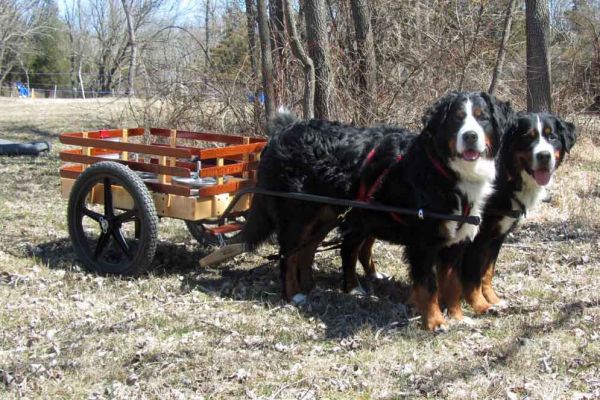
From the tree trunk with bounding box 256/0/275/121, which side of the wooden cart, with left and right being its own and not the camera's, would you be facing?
left

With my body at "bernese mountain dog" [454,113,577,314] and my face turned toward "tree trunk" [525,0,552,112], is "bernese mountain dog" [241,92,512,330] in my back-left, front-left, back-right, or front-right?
back-left

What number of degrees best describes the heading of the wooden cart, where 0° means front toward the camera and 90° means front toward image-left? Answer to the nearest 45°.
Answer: approximately 315°

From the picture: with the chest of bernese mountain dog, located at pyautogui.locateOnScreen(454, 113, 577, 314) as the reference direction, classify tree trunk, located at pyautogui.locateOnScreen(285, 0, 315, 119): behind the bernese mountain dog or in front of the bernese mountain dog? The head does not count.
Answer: behind

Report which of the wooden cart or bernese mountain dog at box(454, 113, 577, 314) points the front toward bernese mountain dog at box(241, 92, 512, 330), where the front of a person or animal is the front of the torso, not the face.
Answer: the wooden cart

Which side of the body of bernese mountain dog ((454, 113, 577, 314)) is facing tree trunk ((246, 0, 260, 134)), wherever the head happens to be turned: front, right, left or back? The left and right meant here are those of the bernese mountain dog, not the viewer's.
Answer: back

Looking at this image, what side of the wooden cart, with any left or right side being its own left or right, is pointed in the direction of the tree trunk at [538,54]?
left

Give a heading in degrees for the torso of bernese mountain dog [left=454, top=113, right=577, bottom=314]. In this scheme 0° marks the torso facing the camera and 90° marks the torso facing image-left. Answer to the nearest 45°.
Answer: approximately 315°

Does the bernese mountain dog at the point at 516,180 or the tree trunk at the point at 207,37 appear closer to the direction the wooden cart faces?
the bernese mountain dog

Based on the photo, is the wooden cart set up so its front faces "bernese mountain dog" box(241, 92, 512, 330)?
yes

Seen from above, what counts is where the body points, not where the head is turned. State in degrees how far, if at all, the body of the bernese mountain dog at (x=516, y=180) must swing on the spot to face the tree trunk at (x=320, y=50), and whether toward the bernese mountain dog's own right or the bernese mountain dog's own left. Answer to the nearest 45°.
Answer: approximately 180°

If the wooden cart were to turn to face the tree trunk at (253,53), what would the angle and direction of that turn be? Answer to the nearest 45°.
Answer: approximately 135° to its left

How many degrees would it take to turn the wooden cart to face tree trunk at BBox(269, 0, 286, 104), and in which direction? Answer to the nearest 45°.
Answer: approximately 90° to its left

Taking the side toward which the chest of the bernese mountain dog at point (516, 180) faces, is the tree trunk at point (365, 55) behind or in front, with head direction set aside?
behind

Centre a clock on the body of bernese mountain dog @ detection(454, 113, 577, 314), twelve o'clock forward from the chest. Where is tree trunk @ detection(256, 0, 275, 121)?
The tree trunk is roughly at 6 o'clock from the bernese mountain dog.
